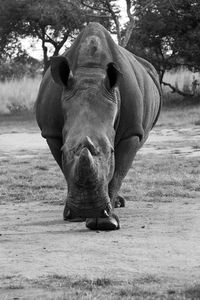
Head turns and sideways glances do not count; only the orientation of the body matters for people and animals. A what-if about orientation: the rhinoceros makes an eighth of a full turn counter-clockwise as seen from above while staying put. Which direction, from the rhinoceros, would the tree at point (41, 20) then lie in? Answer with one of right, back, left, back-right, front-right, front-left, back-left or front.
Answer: back-left

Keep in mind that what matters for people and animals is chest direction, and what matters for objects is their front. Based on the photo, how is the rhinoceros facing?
toward the camera

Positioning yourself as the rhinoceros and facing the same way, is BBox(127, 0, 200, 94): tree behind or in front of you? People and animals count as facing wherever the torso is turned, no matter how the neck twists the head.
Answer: behind
